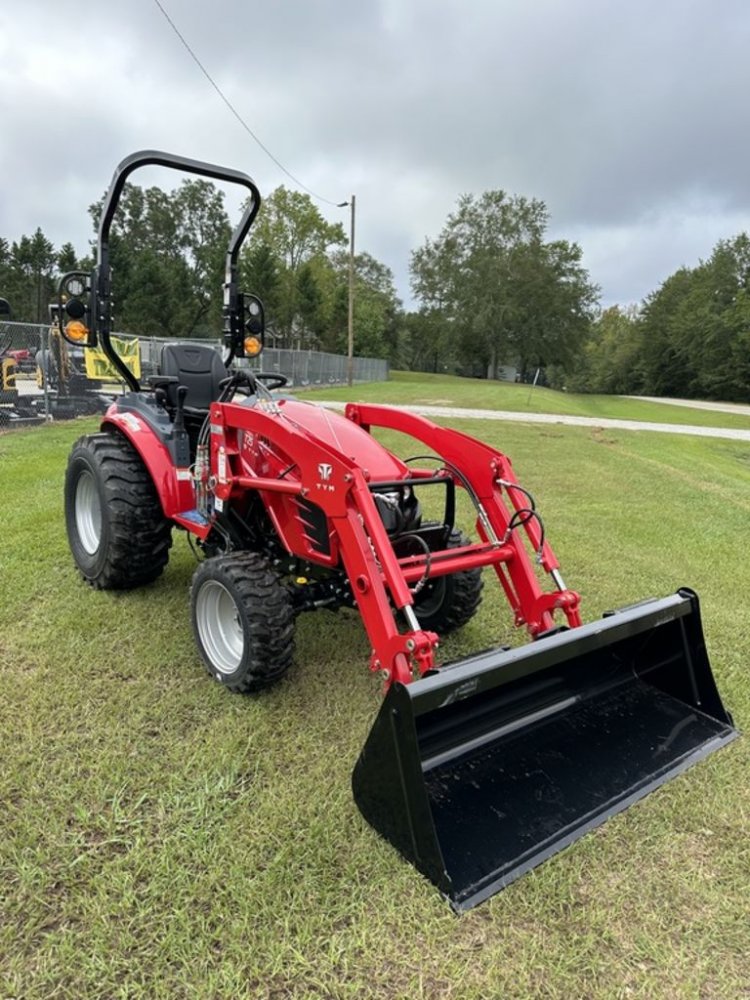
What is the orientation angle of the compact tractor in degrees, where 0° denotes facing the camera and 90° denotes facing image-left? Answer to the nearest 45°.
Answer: approximately 315°

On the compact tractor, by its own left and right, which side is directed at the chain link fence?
back

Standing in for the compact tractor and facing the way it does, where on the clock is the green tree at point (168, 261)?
The green tree is roughly at 7 o'clock from the compact tractor.

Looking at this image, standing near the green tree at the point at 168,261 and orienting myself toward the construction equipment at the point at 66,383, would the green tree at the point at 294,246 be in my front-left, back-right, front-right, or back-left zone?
back-left
